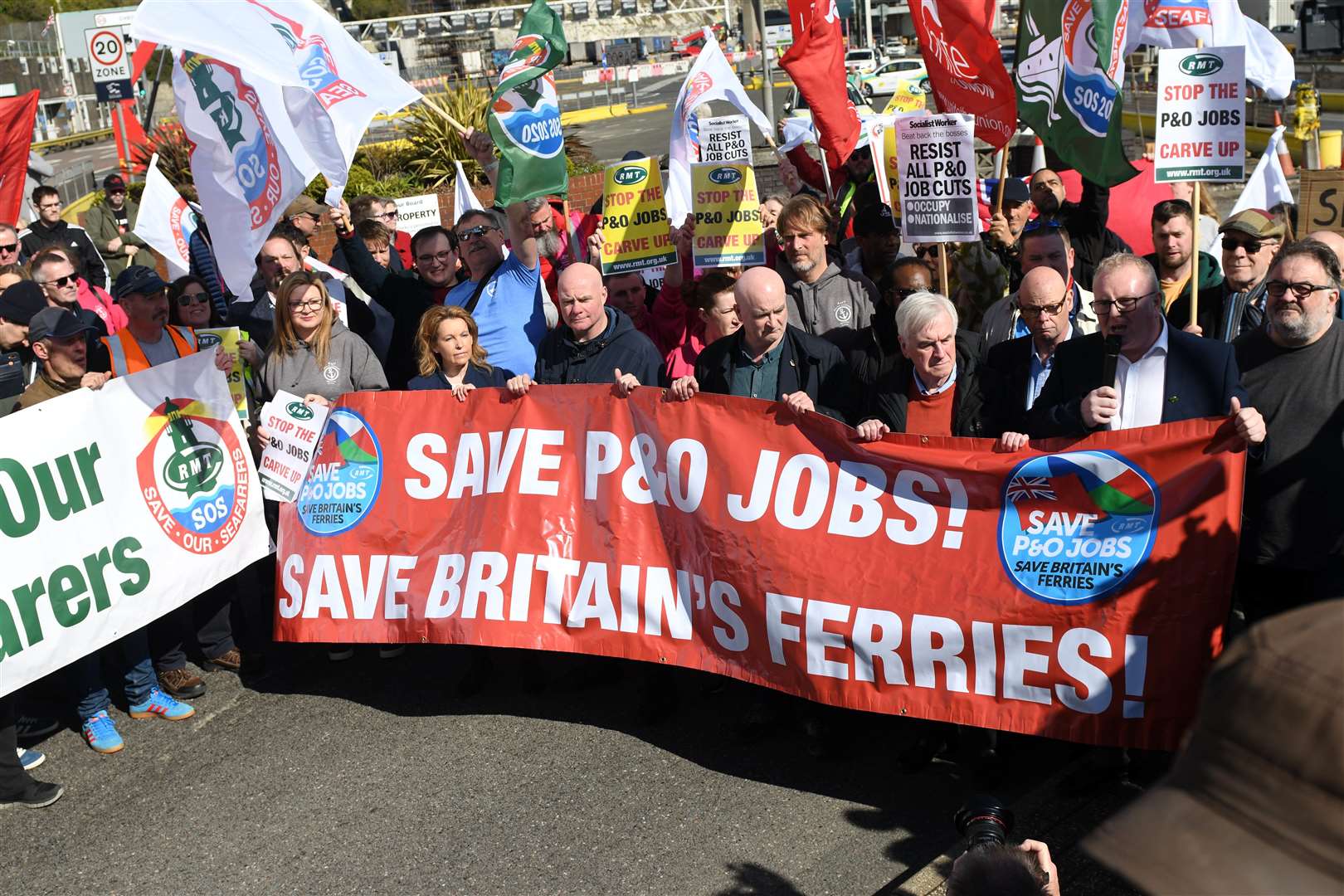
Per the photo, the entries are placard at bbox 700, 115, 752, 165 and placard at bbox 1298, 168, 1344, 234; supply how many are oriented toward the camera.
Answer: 2

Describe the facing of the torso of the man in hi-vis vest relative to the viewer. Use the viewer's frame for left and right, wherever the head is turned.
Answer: facing the viewer and to the right of the viewer

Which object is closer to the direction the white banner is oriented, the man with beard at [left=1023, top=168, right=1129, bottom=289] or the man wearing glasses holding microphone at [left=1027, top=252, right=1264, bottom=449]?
the man wearing glasses holding microphone

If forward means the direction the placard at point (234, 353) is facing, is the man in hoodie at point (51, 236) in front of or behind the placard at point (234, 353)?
behind

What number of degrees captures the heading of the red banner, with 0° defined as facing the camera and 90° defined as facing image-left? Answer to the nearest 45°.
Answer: approximately 0°

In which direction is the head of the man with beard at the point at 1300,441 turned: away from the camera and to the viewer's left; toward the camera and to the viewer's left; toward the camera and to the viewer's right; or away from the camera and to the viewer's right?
toward the camera and to the viewer's left

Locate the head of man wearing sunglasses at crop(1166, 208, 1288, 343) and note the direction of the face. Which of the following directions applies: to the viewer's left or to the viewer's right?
to the viewer's left

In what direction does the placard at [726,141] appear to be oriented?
toward the camera

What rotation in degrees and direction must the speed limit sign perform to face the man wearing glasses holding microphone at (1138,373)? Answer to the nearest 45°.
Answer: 0° — it already faces them

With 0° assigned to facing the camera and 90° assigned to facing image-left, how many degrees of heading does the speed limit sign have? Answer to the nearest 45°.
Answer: approximately 0°

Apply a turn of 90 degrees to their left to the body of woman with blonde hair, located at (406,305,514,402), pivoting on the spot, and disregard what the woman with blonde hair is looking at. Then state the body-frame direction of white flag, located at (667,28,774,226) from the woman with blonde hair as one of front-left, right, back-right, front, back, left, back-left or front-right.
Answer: front-left

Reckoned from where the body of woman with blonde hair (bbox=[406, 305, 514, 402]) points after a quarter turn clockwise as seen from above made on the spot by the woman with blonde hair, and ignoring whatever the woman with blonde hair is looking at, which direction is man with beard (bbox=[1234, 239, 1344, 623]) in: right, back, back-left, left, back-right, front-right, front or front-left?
back-left

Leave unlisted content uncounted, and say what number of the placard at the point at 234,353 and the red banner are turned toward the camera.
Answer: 2

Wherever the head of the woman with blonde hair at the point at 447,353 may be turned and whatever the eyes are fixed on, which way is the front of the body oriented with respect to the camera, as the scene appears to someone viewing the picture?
toward the camera

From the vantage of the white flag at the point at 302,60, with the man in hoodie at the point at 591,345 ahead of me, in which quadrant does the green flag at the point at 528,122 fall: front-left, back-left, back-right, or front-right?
front-left
